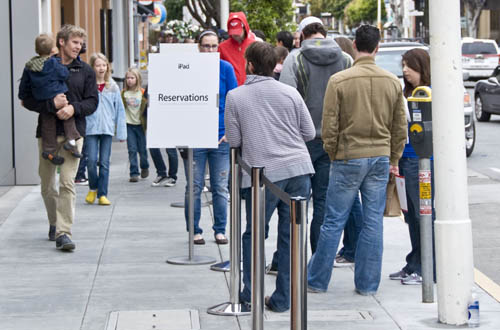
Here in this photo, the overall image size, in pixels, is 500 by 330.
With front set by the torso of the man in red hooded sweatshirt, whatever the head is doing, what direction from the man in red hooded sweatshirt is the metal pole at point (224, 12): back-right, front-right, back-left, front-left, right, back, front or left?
back

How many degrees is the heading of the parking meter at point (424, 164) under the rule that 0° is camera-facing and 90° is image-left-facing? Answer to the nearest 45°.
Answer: approximately 45°

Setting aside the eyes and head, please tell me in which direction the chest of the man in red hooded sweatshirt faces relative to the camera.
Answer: toward the camera

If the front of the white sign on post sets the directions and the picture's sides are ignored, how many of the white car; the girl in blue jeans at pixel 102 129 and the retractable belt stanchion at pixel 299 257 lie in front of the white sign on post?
1

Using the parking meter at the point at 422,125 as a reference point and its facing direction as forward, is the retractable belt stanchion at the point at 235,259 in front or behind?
in front

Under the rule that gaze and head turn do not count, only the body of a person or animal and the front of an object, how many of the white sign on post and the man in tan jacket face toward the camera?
1

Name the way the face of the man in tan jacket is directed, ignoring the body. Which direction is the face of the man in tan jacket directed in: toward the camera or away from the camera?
away from the camera

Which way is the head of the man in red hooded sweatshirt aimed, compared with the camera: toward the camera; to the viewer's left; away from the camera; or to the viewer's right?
toward the camera

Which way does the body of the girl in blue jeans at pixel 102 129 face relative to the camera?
toward the camera

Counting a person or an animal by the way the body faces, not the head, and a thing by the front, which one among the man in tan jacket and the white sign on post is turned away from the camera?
the man in tan jacket

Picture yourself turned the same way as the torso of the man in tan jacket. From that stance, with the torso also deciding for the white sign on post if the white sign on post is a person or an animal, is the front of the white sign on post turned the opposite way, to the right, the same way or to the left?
the opposite way

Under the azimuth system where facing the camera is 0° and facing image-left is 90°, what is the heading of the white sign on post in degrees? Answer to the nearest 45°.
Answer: approximately 0°

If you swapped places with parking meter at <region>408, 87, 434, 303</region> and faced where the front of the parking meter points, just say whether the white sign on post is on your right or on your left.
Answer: on your right

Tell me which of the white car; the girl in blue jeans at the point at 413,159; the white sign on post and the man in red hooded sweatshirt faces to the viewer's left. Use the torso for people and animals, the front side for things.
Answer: the girl in blue jeans
